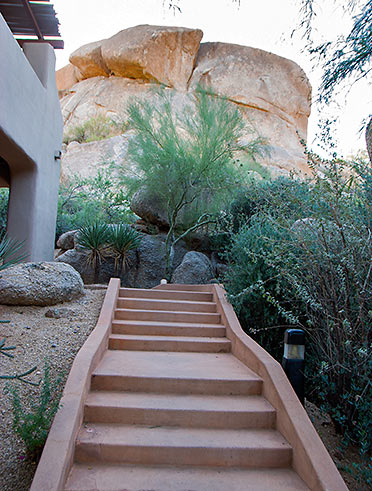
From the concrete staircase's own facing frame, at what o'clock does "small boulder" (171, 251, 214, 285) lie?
The small boulder is roughly at 6 o'clock from the concrete staircase.

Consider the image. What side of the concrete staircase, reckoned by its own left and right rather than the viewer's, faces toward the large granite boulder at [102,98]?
back

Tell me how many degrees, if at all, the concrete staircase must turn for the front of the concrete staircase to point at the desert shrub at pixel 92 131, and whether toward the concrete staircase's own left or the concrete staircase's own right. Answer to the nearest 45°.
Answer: approximately 180°

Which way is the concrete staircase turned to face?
toward the camera

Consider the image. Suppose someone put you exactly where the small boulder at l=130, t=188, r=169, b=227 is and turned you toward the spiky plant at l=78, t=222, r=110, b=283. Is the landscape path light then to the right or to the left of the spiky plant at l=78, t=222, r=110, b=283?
left

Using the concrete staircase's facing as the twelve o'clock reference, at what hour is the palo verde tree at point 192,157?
The palo verde tree is roughly at 6 o'clock from the concrete staircase.

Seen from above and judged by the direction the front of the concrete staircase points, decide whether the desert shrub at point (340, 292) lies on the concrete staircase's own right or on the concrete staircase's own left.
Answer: on the concrete staircase's own left

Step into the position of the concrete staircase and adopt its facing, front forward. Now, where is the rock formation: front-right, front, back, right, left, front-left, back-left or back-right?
back

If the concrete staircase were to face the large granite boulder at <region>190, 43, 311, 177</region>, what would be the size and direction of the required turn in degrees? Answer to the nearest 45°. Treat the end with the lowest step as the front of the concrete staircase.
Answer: approximately 180°

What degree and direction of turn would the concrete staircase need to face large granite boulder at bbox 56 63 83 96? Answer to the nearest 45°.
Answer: approximately 135° to its right

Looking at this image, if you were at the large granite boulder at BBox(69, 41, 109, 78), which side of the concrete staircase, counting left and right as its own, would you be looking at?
back

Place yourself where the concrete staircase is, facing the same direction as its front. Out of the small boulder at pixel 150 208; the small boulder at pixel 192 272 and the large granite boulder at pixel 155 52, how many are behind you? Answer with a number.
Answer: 3

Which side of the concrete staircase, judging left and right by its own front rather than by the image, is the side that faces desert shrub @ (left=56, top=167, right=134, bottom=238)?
back
